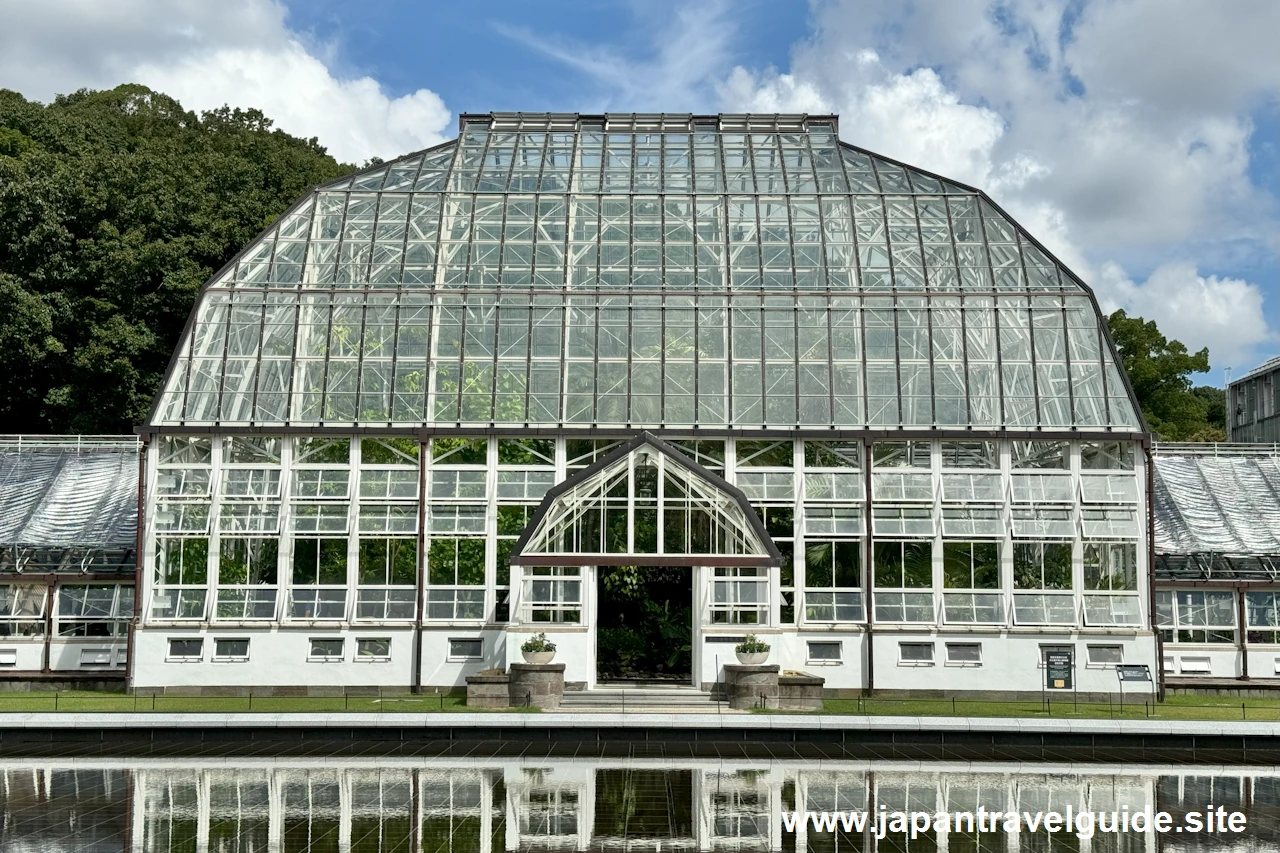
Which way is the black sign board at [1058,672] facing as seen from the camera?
toward the camera

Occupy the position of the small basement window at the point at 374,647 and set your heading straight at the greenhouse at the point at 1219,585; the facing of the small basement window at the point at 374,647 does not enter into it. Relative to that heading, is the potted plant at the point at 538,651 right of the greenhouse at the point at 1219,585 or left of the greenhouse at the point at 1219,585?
right

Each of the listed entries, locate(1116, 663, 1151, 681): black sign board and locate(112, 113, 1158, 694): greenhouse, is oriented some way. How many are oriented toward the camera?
2

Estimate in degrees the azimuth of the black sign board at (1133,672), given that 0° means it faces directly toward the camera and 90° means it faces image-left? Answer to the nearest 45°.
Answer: approximately 0°

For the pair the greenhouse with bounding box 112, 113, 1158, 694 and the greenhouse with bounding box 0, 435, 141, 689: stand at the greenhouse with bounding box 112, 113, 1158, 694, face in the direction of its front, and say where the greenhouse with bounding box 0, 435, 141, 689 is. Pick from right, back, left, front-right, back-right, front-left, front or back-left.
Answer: right

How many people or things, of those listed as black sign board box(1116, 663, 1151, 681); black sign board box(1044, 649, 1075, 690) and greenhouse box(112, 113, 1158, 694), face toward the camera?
3

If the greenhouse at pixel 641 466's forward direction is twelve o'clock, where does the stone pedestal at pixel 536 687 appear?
The stone pedestal is roughly at 1 o'clock from the greenhouse.

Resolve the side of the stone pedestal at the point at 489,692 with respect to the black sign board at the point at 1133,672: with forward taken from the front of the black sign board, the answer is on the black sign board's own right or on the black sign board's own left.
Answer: on the black sign board's own right

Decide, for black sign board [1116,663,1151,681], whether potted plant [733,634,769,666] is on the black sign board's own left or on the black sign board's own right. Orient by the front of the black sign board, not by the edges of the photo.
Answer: on the black sign board's own right
